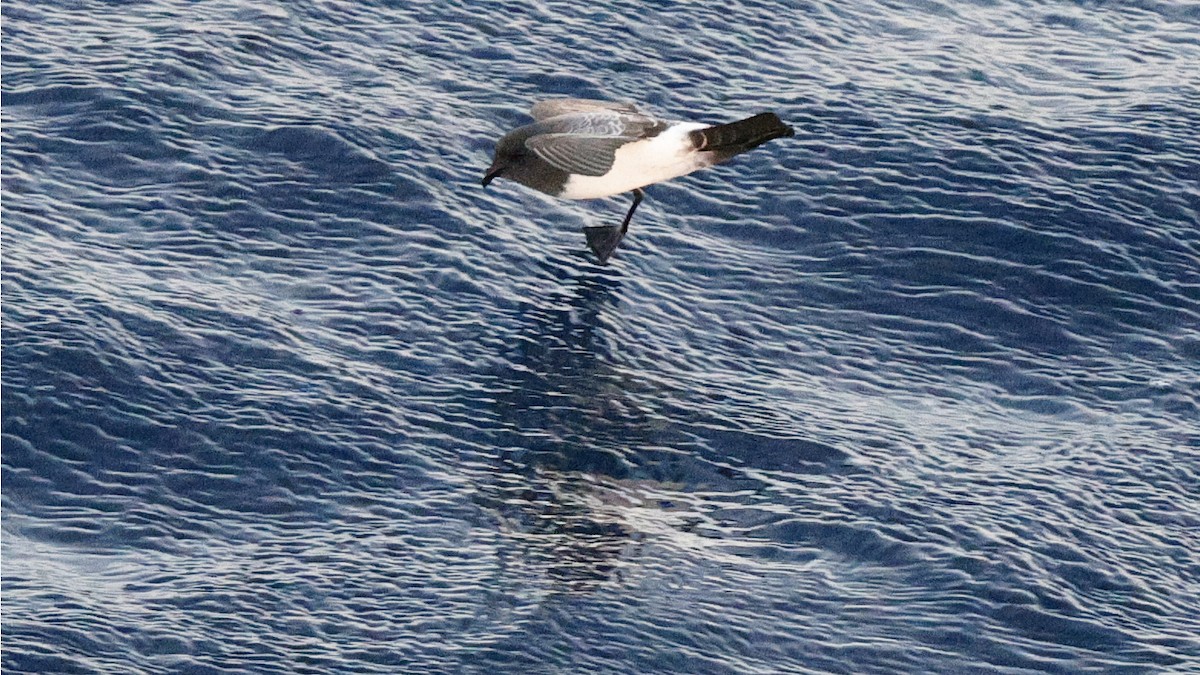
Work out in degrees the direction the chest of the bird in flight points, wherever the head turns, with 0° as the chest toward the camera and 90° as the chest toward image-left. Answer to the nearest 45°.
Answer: approximately 90°
